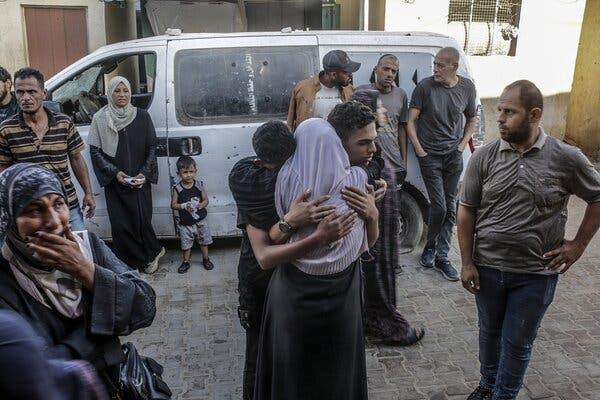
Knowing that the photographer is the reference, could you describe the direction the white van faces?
facing to the left of the viewer

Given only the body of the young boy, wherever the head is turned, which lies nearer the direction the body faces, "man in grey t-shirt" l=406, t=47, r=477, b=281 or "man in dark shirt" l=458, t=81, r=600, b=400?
the man in dark shirt

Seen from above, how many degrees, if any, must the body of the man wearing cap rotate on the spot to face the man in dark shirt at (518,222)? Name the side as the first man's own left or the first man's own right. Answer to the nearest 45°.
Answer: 0° — they already face them

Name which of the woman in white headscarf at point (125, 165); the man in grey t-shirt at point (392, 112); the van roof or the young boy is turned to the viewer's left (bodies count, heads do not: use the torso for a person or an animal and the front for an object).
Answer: the van roof

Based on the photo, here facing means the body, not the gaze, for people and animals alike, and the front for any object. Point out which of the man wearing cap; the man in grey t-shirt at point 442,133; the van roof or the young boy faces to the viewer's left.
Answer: the van roof

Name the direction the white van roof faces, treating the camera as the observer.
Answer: facing to the left of the viewer

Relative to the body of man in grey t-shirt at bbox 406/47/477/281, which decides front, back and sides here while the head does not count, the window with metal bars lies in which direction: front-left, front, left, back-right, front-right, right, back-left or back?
back

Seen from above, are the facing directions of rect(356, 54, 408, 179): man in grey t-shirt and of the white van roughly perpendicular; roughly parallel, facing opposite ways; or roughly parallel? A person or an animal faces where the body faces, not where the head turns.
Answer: roughly perpendicular

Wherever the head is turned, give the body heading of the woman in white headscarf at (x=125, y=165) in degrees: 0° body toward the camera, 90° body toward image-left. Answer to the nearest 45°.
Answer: approximately 0°

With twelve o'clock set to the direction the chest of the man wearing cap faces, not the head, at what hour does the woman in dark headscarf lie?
The woman in dark headscarf is roughly at 2 o'clock from the man wearing cap.

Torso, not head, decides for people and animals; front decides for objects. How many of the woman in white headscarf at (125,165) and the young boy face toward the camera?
2
